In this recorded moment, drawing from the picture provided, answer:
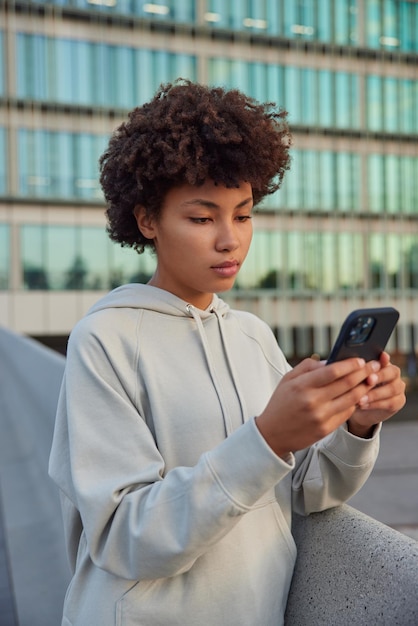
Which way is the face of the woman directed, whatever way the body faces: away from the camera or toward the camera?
toward the camera

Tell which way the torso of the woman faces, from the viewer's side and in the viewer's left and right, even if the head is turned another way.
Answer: facing the viewer and to the right of the viewer
